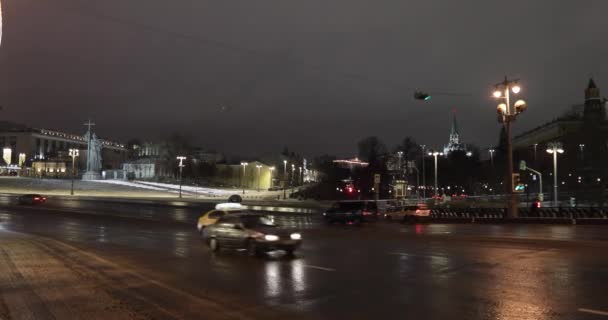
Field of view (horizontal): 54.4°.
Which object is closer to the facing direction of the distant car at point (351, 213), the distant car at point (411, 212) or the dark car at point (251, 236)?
the dark car

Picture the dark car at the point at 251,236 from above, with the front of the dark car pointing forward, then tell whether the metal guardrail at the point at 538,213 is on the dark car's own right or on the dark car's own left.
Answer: on the dark car's own left

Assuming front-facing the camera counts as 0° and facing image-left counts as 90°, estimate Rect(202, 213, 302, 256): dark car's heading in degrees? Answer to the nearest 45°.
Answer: approximately 315°

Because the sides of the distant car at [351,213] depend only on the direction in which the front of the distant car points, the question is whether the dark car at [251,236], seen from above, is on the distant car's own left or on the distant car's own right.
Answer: on the distant car's own left

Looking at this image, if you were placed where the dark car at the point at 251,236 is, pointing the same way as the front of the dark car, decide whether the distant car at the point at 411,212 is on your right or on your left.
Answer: on your left

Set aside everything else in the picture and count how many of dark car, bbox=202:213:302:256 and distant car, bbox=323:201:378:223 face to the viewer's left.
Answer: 1

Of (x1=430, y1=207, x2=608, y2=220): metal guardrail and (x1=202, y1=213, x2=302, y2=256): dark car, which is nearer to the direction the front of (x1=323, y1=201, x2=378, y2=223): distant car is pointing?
the dark car

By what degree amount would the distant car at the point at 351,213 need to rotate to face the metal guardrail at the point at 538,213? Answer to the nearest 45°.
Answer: approximately 180°

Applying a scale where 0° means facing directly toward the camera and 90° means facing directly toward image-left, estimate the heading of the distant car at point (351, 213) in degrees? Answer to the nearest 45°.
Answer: approximately 90°
